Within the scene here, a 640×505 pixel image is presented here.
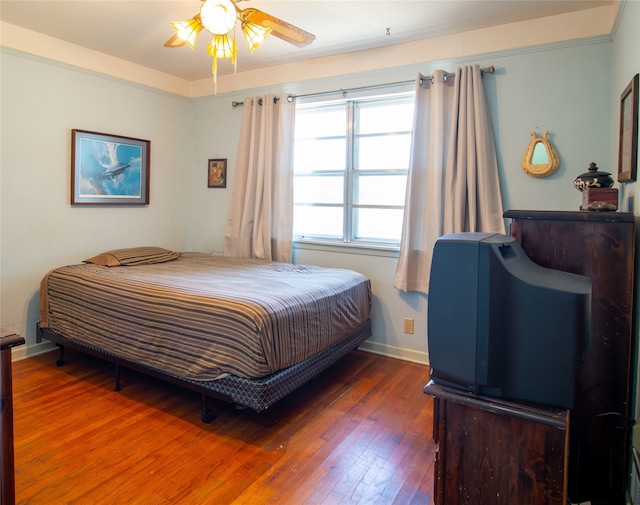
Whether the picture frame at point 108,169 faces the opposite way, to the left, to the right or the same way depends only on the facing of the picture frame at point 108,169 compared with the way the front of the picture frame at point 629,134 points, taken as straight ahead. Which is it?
the opposite way

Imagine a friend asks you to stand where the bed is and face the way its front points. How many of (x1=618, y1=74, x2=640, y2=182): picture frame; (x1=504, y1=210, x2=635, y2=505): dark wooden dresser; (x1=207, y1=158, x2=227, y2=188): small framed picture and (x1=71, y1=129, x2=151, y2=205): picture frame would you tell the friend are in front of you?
2

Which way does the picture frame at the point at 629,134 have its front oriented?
to the viewer's left

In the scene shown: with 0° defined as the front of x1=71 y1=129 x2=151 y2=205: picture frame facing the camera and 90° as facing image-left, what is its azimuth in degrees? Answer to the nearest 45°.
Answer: approximately 315°

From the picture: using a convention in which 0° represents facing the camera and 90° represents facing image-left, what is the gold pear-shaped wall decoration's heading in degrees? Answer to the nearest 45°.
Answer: approximately 0°

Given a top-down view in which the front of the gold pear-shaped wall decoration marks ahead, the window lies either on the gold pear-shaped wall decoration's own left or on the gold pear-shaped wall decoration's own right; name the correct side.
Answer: on the gold pear-shaped wall decoration's own right

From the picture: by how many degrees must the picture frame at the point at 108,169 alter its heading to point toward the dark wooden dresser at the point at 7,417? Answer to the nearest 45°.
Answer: approximately 45° to its right
